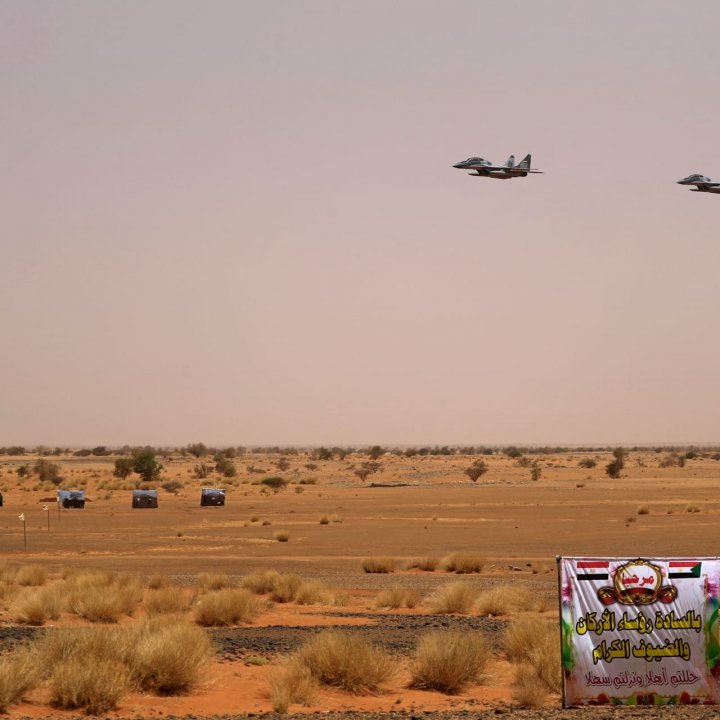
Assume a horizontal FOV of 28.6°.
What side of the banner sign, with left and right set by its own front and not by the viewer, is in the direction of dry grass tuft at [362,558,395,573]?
back

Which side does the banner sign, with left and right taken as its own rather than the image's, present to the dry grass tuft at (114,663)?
right

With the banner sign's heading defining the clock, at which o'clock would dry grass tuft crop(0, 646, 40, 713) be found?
The dry grass tuft is roughly at 3 o'clock from the banner sign.

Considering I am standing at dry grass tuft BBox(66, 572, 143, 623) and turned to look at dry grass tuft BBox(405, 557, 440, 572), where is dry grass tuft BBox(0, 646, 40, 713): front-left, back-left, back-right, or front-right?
back-right

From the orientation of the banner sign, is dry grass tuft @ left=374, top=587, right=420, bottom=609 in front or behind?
behind

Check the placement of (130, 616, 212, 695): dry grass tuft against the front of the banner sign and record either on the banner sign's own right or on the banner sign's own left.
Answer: on the banner sign's own right

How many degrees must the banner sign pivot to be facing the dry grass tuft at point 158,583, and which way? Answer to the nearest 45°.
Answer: approximately 135° to its right

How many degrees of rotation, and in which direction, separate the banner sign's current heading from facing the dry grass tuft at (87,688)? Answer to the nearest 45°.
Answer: approximately 90° to its right

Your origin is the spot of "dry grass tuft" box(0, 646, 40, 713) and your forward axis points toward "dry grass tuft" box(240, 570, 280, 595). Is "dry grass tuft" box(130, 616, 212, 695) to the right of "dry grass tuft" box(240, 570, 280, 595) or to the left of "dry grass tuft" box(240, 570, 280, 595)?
right

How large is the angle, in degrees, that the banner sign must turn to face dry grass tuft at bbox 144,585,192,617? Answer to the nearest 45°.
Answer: approximately 135° to its right

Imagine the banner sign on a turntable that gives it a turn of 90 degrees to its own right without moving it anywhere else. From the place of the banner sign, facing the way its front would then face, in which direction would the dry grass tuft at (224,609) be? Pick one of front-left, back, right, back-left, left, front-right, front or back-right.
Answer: front-right

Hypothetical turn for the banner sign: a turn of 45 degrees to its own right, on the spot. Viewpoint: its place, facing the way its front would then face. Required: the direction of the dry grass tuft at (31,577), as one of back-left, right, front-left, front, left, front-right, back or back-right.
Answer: right

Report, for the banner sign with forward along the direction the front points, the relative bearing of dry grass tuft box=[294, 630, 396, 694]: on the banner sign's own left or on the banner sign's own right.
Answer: on the banner sign's own right

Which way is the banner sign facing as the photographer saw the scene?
facing the viewer
